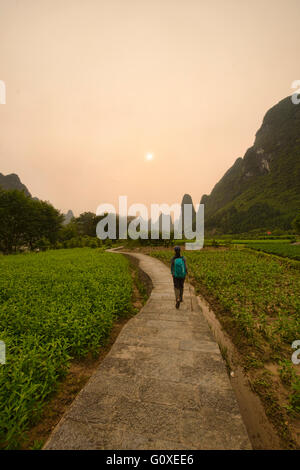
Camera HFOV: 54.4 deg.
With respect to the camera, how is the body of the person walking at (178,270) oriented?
away from the camera
